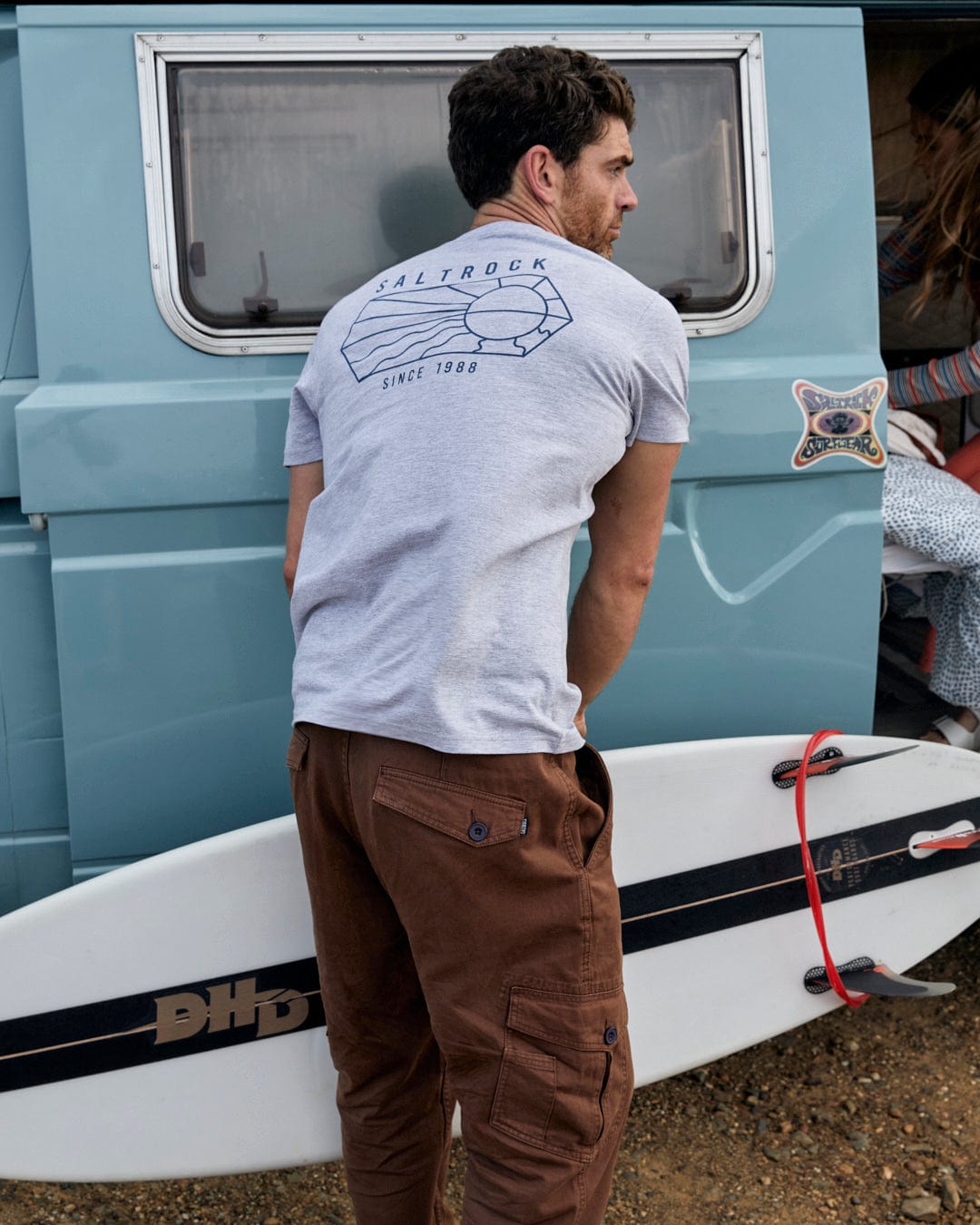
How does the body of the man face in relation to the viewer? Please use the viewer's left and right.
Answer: facing away from the viewer and to the right of the viewer

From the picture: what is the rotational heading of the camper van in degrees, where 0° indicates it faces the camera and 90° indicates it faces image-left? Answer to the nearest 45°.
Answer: approximately 270°

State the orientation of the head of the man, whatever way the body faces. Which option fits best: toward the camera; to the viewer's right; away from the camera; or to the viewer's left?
to the viewer's right
